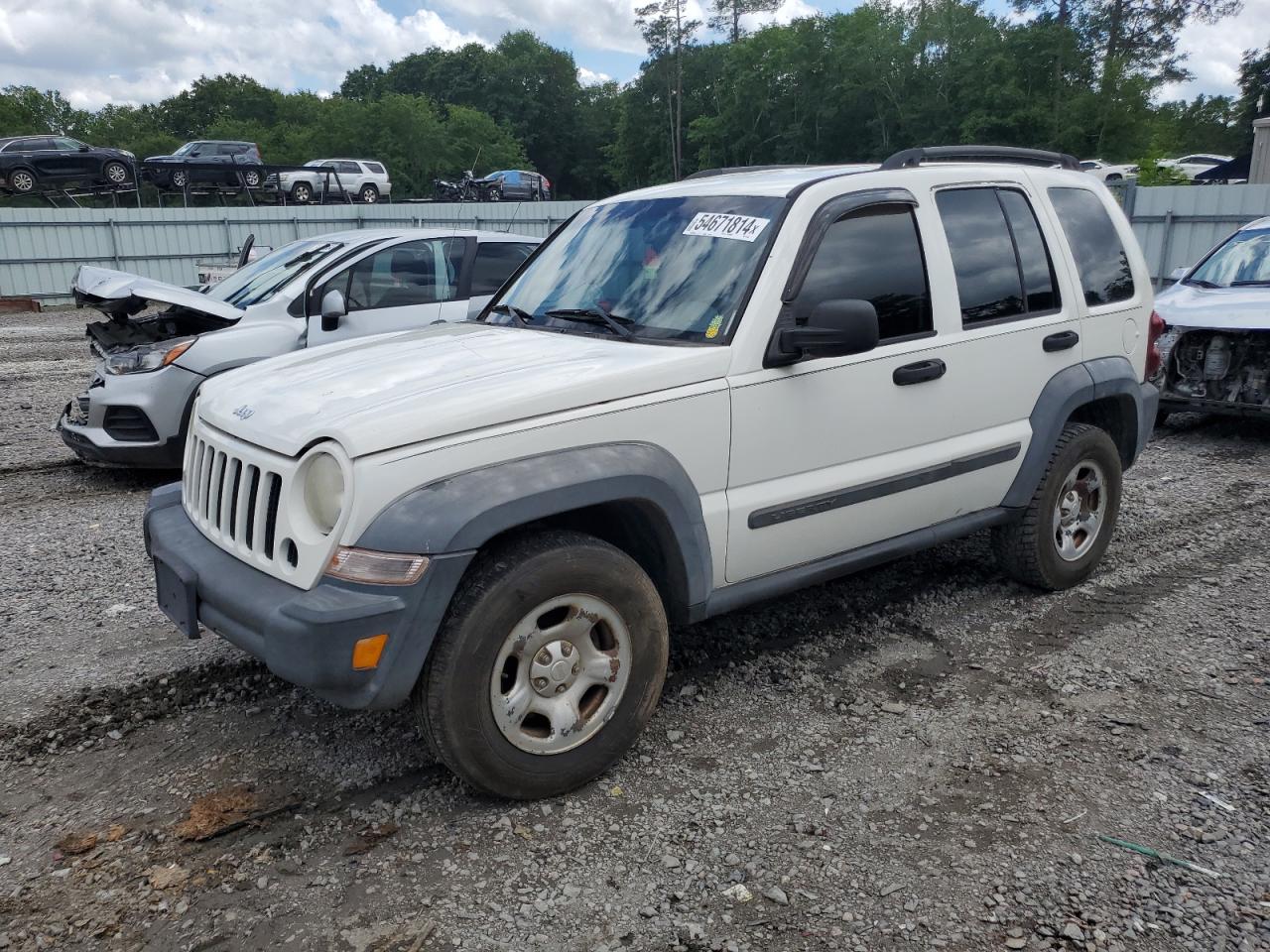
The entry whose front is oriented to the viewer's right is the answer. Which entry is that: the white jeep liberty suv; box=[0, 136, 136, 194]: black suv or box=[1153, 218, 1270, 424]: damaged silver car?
the black suv

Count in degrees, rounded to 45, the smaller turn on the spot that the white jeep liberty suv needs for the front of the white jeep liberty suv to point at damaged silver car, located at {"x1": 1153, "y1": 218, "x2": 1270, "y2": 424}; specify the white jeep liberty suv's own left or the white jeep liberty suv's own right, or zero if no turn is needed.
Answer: approximately 180°

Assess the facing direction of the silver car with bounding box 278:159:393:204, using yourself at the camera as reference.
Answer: facing to the left of the viewer

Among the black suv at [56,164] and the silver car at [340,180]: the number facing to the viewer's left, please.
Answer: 1

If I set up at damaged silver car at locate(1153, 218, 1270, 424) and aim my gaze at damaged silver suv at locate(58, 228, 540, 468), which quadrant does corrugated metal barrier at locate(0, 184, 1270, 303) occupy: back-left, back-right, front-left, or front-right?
front-right

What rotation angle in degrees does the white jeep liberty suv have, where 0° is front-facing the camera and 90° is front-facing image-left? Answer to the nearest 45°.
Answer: approximately 45°

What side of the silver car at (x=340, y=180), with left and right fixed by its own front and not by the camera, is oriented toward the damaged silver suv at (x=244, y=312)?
left

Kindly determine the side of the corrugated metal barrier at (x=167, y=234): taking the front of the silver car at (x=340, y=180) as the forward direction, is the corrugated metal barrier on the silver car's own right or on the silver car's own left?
on the silver car's own left

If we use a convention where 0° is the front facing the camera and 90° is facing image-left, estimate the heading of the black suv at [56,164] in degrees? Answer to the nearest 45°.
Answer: approximately 270°

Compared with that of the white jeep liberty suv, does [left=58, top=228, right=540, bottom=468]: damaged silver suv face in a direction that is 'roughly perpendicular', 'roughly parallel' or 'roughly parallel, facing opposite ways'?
roughly parallel

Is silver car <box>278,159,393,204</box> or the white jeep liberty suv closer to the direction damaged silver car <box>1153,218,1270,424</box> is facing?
the white jeep liberty suv
